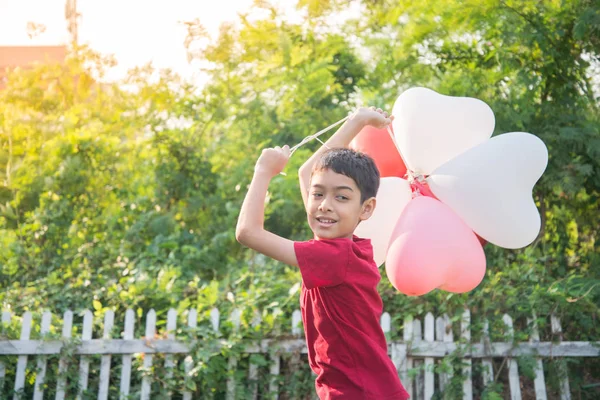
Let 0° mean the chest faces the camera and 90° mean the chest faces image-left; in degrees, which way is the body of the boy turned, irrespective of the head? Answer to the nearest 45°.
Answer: approximately 90°
